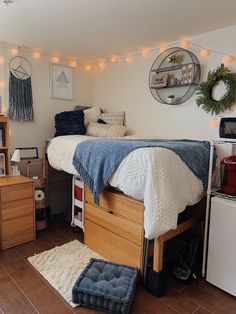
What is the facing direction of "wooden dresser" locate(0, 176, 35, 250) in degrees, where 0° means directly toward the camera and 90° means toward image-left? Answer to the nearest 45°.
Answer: approximately 315°

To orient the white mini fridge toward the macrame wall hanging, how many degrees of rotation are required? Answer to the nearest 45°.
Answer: approximately 45° to its right

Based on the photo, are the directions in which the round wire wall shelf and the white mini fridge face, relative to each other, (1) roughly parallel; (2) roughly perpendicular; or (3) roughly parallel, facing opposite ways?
roughly parallel

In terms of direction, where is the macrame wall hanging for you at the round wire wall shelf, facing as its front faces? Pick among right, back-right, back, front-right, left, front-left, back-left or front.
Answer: front-right

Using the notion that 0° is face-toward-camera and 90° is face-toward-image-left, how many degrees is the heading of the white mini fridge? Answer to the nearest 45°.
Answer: approximately 45°

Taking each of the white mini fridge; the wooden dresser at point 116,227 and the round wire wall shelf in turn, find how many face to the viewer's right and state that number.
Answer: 0

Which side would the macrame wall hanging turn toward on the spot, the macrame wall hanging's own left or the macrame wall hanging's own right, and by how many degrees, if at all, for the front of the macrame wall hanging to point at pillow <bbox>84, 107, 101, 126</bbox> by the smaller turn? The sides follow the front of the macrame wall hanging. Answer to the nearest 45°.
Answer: approximately 45° to the macrame wall hanging's own left

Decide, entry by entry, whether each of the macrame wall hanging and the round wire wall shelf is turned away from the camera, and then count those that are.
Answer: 0

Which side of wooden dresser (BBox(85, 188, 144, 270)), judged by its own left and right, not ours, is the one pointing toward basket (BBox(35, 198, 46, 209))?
right

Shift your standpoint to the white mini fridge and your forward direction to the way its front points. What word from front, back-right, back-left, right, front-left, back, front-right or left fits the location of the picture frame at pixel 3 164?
front-right

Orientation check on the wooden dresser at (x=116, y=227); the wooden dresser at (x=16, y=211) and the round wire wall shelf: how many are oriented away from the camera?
0

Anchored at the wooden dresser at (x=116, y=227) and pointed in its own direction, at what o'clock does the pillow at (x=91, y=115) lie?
The pillow is roughly at 4 o'clock from the wooden dresser.

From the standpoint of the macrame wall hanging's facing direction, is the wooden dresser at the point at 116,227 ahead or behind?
ahead
